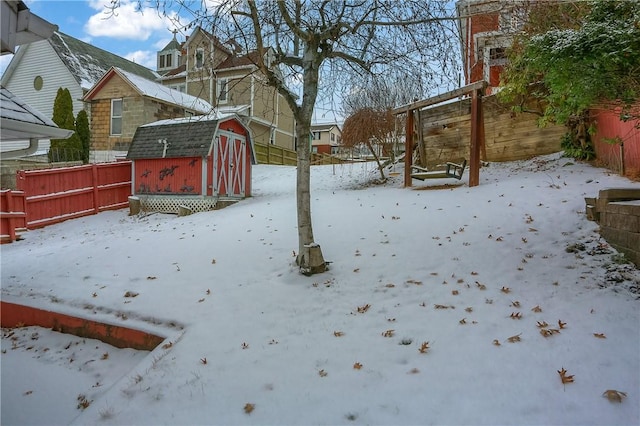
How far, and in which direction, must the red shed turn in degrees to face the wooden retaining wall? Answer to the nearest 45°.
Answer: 0° — it already faces it

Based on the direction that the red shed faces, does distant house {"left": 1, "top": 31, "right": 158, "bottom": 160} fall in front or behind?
behind

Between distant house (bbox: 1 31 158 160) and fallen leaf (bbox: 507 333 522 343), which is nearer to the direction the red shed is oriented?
the fallen leaf

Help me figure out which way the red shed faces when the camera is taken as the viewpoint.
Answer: facing the viewer and to the right of the viewer

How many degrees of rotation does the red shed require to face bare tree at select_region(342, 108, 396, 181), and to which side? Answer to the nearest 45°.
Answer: approximately 45° to its left

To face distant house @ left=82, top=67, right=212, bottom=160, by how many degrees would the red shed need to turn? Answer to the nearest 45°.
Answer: approximately 135° to its left

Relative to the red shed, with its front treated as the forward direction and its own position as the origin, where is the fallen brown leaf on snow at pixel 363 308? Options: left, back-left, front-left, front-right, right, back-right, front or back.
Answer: front-right

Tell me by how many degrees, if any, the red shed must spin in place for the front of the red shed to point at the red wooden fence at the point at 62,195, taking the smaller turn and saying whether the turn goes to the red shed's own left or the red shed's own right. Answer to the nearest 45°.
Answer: approximately 135° to the red shed's own right

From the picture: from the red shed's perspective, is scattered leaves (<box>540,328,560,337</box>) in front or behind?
in front
